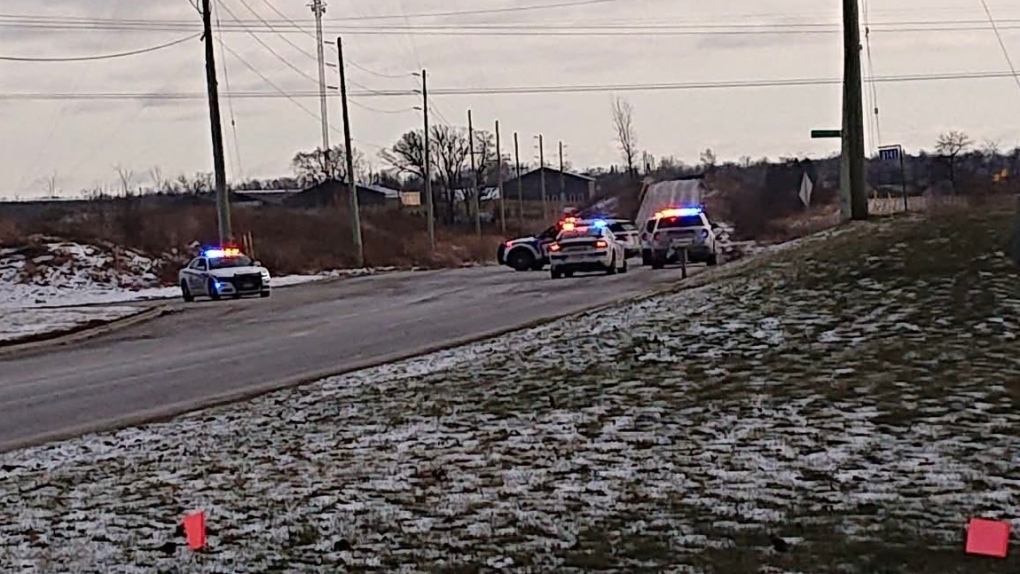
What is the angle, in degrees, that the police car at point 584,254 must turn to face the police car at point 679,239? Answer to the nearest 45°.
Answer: approximately 45° to its right

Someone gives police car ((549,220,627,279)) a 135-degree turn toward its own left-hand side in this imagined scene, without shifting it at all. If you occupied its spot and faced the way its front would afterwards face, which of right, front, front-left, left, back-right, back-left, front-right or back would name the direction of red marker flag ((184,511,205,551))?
left

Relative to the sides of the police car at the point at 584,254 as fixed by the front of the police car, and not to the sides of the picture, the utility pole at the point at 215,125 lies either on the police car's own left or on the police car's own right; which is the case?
on the police car's own left

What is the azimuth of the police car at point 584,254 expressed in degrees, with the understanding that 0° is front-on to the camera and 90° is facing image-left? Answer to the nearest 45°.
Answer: approximately 225°

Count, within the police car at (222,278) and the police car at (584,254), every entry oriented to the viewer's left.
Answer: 0

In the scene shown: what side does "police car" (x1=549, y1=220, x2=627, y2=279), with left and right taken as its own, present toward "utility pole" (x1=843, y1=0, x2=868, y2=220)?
back

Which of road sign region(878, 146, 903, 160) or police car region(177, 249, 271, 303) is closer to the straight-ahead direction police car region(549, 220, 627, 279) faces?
the road sign
